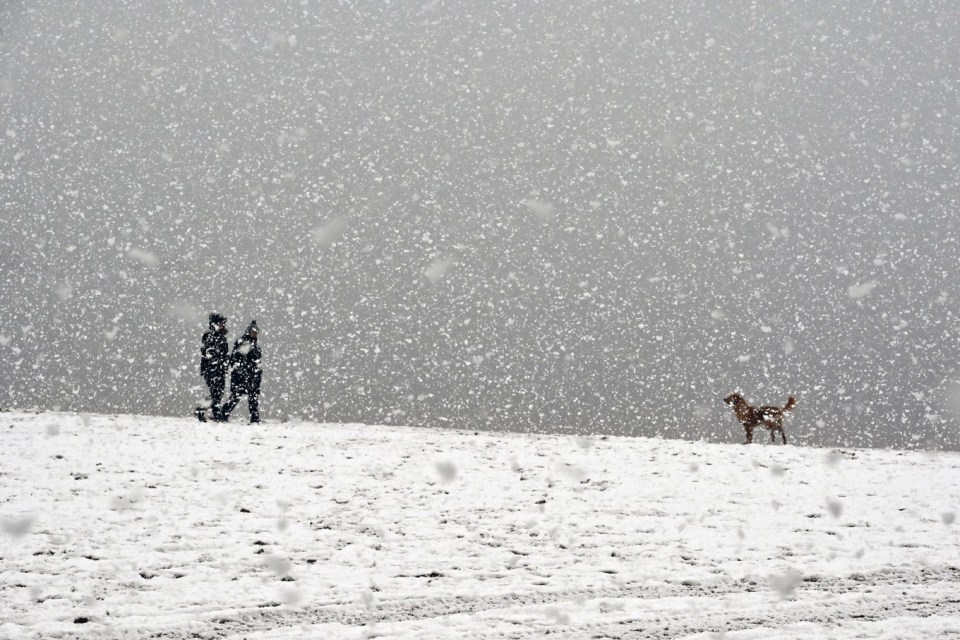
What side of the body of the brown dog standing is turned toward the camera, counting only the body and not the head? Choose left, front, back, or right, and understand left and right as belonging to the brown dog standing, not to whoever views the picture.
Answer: left
